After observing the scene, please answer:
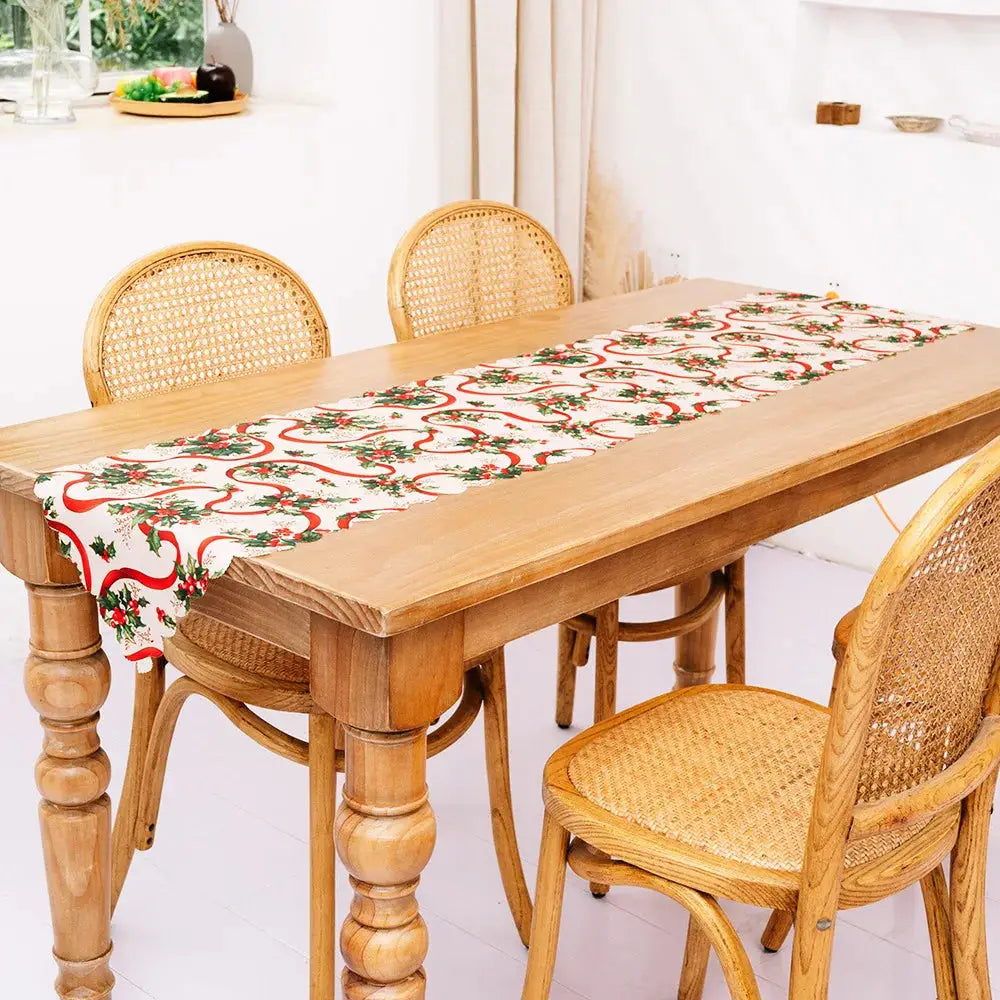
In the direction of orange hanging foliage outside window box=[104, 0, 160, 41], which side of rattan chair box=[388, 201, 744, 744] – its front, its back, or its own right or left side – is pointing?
back

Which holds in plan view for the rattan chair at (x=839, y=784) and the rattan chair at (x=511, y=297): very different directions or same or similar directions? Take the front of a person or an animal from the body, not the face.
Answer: very different directions

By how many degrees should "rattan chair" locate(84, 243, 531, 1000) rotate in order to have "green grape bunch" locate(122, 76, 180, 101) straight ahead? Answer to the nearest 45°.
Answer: approximately 135° to its left

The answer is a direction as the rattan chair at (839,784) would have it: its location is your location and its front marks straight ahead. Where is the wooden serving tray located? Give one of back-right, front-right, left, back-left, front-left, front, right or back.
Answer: front

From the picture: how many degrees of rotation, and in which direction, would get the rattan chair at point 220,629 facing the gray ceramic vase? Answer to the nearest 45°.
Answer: approximately 135° to its left

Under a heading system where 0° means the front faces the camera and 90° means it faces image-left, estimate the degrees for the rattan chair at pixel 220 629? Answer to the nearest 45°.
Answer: approximately 315°

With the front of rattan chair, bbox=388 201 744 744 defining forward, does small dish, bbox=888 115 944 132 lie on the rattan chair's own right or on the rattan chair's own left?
on the rattan chair's own left

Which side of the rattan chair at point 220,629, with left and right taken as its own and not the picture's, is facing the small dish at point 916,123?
left

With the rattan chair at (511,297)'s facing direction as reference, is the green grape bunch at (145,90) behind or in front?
behind

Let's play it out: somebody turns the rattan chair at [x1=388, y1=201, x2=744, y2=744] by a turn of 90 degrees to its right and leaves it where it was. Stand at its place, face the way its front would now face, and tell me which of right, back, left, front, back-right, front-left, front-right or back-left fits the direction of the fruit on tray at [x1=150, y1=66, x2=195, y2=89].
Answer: right

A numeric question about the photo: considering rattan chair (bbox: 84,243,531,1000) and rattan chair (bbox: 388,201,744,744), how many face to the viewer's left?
0

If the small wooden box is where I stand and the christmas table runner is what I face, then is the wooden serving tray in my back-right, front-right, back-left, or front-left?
front-right

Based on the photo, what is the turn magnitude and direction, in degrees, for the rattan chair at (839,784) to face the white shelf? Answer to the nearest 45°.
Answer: approximately 45° to its right

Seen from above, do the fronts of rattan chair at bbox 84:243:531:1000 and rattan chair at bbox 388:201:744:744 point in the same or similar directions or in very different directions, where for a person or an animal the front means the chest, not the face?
same or similar directions

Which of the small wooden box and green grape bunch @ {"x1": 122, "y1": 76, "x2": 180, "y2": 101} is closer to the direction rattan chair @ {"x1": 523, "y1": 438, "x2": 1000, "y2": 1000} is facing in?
the green grape bunch

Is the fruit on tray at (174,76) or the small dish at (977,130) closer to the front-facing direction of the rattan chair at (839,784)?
the fruit on tray

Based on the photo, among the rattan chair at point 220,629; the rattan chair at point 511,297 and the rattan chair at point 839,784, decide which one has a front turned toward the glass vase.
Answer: the rattan chair at point 839,784

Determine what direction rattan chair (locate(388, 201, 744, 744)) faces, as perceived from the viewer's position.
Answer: facing the viewer and to the right of the viewer
